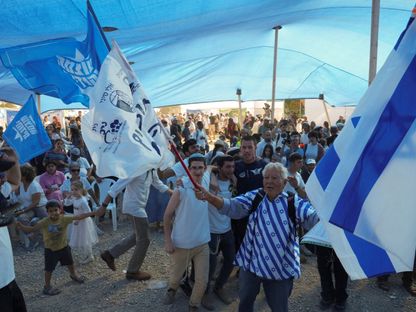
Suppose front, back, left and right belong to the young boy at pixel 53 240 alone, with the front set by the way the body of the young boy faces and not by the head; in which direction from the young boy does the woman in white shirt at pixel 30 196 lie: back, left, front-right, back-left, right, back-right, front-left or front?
back

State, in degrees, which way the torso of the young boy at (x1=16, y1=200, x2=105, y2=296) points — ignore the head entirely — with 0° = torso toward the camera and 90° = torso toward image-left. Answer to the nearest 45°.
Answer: approximately 0°

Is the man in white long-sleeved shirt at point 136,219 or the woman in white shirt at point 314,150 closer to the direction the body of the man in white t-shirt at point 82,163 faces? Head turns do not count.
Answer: the man in white long-sleeved shirt

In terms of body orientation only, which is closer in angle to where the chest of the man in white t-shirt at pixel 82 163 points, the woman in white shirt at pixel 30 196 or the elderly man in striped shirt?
the woman in white shirt

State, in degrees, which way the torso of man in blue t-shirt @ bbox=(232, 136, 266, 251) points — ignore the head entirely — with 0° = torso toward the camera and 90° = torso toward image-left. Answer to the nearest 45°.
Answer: approximately 0°

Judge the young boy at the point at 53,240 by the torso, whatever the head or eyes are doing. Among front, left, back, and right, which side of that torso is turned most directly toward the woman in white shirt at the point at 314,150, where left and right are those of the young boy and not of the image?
left
